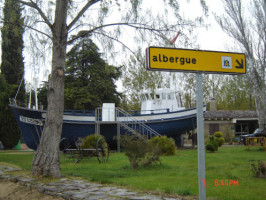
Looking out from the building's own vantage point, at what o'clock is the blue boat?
The blue boat is roughly at 1 o'clock from the building.

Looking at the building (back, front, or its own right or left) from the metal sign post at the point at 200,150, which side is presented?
front

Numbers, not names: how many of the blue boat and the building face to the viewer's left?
1

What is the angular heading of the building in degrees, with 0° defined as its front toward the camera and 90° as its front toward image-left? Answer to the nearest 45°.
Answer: approximately 0°

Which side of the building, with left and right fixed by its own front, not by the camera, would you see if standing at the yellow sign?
front

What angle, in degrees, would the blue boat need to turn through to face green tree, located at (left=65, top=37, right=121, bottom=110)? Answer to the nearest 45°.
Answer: approximately 90° to its right

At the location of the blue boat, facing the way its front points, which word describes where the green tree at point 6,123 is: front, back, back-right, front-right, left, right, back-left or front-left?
front-right

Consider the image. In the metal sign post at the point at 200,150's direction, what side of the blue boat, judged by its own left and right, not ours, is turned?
left

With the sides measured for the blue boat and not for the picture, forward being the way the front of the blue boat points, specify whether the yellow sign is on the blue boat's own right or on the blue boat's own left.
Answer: on the blue boat's own left

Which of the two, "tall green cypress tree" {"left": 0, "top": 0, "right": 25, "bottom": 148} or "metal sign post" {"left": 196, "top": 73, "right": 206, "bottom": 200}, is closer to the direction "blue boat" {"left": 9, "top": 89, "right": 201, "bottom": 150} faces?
the tall green cypress tree

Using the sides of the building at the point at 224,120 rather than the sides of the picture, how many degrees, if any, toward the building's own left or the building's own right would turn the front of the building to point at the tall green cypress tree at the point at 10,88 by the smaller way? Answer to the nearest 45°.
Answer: approximately 45° to the building's own right

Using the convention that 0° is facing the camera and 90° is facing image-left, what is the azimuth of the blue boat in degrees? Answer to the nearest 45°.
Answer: approximately 90°

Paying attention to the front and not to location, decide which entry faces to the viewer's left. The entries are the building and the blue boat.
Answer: the blue boat
